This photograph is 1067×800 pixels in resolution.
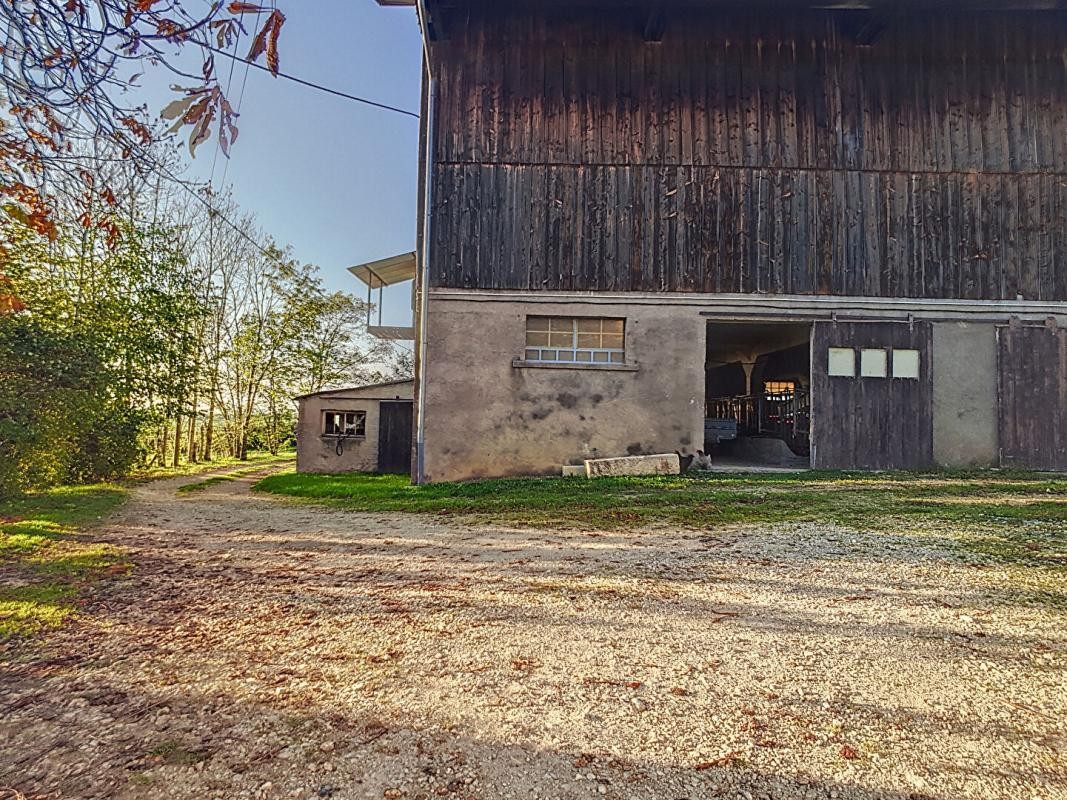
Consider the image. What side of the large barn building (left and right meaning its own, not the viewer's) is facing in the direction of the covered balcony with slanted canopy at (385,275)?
right

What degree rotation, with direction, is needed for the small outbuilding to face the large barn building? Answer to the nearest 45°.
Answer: approximately 45° to its left

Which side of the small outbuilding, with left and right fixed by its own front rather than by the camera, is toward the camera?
front

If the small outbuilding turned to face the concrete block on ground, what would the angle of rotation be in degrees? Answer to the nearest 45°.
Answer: approximately 45° to its left

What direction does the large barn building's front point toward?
toward the camera

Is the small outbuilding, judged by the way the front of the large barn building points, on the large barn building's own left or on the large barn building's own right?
on the large barn building's own right
